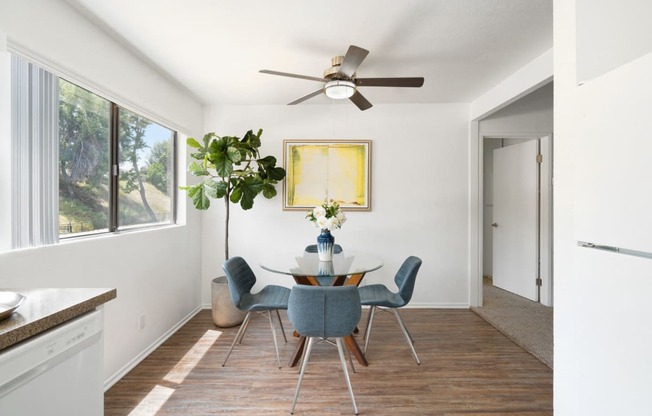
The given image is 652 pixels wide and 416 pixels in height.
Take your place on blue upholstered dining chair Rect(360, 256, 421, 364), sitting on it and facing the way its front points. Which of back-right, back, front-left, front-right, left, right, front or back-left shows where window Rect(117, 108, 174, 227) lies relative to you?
front

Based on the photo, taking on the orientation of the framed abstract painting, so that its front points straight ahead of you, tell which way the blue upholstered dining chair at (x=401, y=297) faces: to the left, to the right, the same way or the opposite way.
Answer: to the right

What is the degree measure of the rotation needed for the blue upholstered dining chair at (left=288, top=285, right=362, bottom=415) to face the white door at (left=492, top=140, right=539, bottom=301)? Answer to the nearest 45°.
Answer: approximately 45° to its right

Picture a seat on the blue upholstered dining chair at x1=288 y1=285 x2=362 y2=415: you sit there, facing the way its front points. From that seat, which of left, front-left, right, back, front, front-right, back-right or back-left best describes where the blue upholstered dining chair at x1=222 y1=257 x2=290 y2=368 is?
front-left

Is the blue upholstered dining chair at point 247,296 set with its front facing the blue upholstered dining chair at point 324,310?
no

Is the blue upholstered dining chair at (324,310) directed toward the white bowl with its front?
no

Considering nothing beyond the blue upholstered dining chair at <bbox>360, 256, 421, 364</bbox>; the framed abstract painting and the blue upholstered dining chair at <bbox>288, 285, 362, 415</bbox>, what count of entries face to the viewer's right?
0

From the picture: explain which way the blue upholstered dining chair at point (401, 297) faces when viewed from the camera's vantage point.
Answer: facing to the left of the viewer

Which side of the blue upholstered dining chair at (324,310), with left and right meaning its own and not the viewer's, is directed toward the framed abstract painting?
front

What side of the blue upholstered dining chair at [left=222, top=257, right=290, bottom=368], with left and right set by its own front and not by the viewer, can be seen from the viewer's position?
right

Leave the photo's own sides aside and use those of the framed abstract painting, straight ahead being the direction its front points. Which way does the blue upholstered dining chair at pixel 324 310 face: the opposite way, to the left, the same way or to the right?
the opposite way

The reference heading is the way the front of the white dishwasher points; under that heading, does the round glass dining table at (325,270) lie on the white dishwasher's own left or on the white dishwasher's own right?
on the white dishwasher's own left

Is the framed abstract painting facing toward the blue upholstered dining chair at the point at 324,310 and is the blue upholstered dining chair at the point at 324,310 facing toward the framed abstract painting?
yes

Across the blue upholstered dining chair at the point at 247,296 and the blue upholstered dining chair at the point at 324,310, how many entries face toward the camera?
0

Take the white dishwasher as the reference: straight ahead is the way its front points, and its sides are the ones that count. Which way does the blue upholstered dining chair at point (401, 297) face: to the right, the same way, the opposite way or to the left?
the opposite way

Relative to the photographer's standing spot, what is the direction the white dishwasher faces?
facing the viewer and to the right of the viewer

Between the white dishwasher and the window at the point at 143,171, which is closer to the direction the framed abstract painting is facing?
the white dishwasher

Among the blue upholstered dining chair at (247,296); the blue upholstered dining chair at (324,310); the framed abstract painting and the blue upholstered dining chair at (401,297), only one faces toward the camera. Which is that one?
the framed abstract painting

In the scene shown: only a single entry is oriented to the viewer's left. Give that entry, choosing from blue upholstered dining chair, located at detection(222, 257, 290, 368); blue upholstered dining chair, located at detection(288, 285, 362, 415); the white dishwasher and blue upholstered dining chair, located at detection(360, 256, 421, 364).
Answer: blue upholstered dining chair, located at detection(360, 256, 421, 364)

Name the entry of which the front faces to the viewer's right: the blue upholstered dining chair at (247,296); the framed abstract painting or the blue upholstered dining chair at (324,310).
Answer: the blue upholstered dining chair at (247,296)

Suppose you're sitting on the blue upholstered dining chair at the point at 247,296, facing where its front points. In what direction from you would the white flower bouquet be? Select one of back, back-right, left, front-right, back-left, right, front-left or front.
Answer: front

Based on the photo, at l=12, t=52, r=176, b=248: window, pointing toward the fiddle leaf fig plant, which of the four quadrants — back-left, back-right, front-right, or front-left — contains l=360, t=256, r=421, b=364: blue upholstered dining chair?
front-right

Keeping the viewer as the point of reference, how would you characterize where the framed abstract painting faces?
facing the viewer
